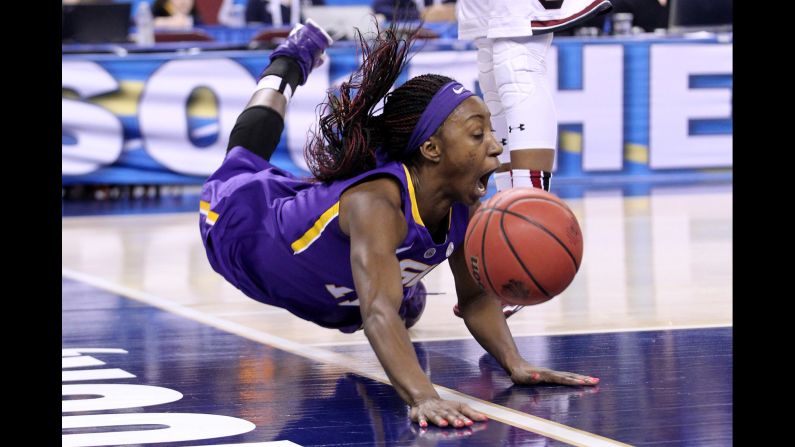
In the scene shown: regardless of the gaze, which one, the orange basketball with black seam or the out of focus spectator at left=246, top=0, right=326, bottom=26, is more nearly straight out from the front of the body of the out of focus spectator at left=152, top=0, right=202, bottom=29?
the orange basketball with black seam

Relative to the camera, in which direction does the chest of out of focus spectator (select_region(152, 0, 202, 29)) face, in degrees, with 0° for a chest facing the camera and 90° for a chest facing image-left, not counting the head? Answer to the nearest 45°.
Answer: approximately 0°

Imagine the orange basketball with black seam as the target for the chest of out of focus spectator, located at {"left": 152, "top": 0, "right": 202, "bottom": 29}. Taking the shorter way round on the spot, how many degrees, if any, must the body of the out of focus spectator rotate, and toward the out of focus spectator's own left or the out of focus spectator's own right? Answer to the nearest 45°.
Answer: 0° — they already face it

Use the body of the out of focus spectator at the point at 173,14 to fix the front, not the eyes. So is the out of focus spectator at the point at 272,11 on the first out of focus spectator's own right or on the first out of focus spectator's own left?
on the first out of focus spectator's own left
